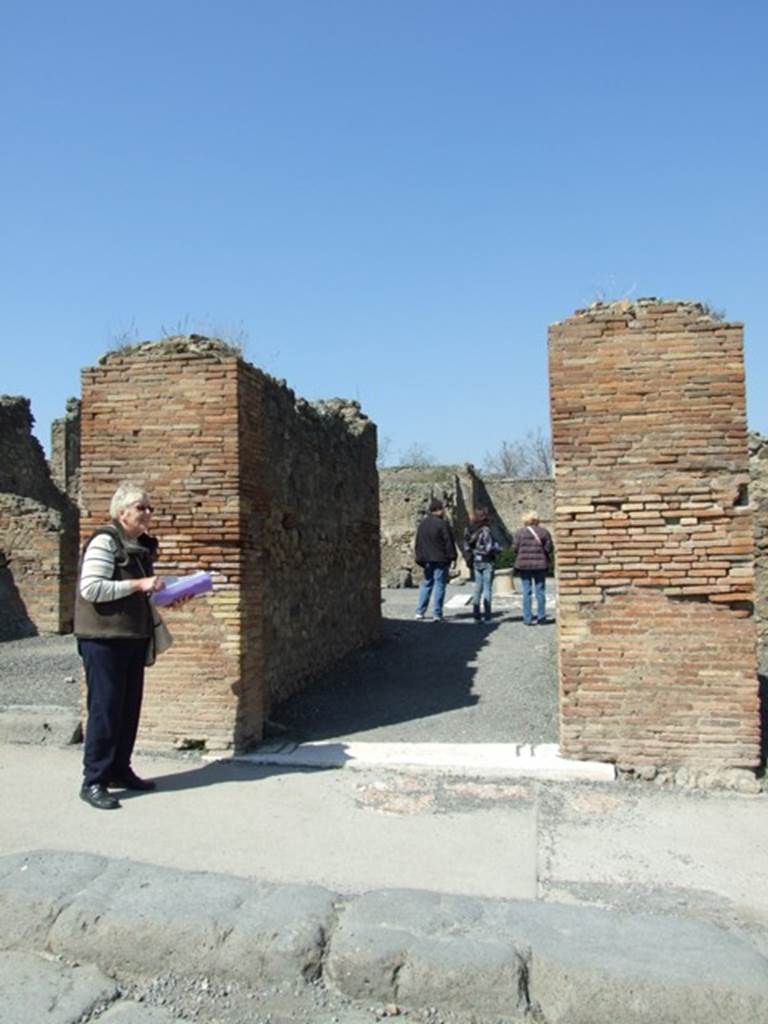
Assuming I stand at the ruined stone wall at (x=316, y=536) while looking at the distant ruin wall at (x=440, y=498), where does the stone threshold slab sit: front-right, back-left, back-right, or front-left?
back-right

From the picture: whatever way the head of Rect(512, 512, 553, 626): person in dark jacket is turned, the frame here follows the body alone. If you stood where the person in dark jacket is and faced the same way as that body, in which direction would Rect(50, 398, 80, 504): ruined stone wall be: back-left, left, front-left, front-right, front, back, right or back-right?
front-left

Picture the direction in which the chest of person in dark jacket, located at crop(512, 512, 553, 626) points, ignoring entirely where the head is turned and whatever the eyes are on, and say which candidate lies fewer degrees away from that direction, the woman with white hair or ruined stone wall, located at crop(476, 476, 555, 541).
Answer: the ruined stone wall

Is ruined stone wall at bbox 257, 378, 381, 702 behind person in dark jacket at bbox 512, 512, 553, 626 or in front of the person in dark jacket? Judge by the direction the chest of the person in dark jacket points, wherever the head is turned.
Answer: behind

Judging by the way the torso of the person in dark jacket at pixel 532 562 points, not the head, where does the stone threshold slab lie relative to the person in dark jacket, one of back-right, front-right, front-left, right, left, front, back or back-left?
back

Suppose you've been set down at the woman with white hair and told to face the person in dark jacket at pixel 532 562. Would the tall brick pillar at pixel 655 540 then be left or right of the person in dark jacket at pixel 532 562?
right

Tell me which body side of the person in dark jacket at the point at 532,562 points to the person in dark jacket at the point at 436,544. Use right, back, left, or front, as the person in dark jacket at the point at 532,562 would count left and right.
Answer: left

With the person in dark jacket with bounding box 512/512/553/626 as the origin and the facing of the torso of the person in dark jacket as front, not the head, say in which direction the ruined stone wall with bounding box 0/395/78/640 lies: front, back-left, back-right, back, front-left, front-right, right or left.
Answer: left

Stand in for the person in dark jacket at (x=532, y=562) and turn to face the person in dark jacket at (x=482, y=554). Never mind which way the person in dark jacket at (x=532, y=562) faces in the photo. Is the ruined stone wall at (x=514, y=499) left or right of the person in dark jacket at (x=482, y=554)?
right

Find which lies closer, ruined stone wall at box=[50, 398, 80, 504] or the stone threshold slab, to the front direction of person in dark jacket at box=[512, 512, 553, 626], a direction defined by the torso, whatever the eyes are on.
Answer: the ruined stone wall

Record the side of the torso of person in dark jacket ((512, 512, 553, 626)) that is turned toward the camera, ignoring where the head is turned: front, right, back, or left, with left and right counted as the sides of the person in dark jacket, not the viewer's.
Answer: back

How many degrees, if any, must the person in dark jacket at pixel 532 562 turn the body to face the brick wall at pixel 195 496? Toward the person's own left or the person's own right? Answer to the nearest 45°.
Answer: approximately 180°

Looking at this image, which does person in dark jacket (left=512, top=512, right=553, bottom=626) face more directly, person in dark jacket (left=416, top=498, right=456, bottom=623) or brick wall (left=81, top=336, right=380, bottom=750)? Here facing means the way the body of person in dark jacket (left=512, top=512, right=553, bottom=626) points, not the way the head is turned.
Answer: the person in dark jacket

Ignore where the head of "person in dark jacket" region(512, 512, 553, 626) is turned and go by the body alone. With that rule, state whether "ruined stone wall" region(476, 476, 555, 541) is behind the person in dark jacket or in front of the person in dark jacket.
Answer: in front

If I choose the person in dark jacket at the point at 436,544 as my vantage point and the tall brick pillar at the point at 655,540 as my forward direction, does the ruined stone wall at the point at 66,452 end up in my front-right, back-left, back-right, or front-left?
back-right

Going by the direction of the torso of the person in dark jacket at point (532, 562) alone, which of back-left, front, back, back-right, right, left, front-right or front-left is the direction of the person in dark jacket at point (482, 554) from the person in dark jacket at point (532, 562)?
front-left
